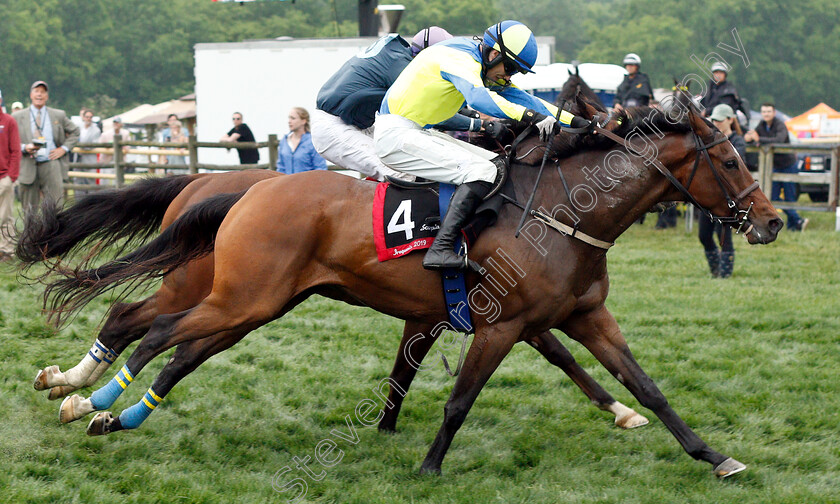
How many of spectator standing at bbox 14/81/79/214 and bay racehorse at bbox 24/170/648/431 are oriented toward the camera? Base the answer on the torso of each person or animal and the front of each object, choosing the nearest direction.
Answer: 1

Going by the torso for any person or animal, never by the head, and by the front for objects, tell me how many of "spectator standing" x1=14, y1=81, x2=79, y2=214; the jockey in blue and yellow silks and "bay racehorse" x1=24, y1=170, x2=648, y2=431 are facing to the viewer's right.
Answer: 2

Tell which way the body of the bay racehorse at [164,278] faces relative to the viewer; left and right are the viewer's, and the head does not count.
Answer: facing to the right of the viewer

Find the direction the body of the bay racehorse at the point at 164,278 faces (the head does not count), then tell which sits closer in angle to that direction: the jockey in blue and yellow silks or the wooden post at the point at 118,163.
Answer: the jockey in blue and yellow silks

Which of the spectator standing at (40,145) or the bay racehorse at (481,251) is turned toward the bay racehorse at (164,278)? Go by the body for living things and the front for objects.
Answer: the spectator standing

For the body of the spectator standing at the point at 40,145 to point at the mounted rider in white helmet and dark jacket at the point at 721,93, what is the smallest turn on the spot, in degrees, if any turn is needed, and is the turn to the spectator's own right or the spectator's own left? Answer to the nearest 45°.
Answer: approximately 90° to the spectator's own left

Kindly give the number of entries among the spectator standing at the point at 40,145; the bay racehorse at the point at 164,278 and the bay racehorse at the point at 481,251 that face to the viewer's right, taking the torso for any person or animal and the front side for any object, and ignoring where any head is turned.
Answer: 2

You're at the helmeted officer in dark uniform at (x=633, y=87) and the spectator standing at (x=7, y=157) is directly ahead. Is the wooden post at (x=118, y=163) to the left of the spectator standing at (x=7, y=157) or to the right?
right

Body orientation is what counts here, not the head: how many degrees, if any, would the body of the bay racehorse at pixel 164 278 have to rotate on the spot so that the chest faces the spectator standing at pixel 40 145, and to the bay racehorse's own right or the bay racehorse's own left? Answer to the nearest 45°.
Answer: approximately 90° to the bay racehorse's own left

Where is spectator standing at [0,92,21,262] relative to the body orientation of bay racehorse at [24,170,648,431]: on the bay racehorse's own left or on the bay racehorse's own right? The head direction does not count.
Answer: on the bay racehorse's own left

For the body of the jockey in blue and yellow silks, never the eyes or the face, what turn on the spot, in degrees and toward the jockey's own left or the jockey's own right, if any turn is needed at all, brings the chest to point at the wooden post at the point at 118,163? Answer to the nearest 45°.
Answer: approximately 135° to the jockey's own left

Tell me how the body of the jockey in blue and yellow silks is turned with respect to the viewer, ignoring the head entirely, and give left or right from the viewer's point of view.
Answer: facing to the right of the viewer
